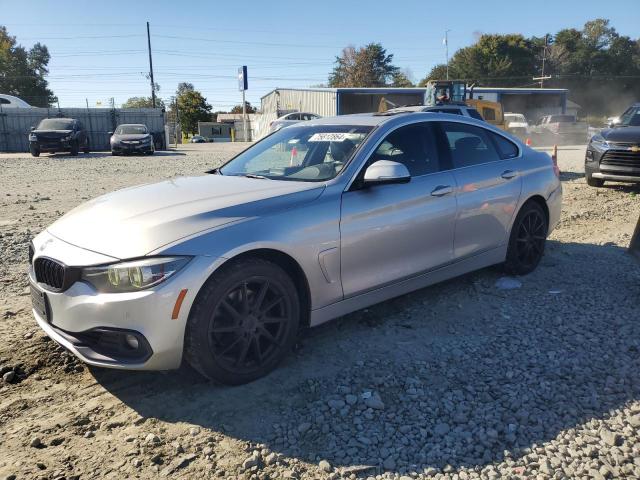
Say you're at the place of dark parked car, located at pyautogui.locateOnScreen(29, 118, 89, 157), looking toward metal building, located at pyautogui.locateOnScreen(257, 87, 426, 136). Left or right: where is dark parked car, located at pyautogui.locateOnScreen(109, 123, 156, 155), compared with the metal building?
right

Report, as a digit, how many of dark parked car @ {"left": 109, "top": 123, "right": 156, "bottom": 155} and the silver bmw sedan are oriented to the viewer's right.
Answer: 0

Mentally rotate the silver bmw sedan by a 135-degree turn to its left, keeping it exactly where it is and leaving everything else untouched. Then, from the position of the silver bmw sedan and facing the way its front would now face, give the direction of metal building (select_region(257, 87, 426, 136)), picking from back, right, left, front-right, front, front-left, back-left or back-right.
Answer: left

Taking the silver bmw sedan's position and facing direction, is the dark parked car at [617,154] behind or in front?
behind

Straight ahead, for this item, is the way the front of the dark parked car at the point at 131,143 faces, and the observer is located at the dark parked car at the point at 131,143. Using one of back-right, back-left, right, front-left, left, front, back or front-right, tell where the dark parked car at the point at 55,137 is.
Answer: right

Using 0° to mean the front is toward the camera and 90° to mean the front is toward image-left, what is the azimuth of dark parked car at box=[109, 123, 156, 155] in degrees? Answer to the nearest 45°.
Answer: approximately 0°

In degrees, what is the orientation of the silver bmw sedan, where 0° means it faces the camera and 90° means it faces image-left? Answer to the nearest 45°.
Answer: approximately 45°

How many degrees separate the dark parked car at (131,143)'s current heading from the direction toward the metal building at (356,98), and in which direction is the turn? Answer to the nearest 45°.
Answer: approximately 135° to its left
